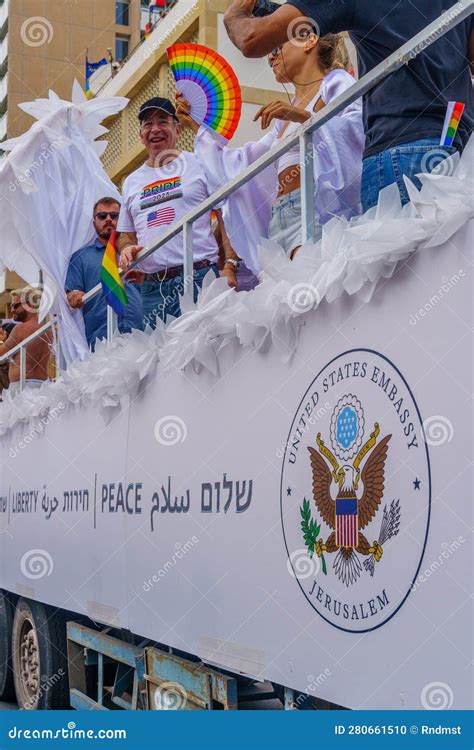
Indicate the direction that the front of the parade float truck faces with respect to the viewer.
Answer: facing the viewer and to the right of the viewer

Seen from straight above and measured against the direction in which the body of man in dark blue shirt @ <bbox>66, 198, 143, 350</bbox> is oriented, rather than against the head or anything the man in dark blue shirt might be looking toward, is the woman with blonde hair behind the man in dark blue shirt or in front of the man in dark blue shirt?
in front

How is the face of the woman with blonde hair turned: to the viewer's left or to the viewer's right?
to the viewer's left

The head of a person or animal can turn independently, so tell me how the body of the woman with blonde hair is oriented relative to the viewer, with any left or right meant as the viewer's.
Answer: facing the viewer and to the left of the viewer

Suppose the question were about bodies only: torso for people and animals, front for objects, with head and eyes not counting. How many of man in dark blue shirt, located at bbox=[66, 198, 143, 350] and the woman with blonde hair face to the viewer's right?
0

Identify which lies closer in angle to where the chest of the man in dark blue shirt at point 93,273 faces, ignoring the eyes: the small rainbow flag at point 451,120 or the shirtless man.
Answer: the small rainbow flag

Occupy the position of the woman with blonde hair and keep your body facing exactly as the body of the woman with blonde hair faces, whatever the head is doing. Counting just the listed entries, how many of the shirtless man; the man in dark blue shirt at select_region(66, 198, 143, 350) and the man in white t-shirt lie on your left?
0

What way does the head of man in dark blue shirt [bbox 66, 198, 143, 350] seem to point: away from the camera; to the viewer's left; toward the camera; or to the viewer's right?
toward the camera

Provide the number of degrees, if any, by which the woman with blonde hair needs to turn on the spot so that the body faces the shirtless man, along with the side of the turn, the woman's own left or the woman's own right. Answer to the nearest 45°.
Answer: approximately 90° to the woman's own right

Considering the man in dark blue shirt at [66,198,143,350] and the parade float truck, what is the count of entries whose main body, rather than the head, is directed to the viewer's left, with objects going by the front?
0

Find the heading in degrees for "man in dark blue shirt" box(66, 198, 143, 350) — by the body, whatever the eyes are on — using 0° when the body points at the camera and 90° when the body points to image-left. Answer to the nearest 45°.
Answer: approximately 0°
